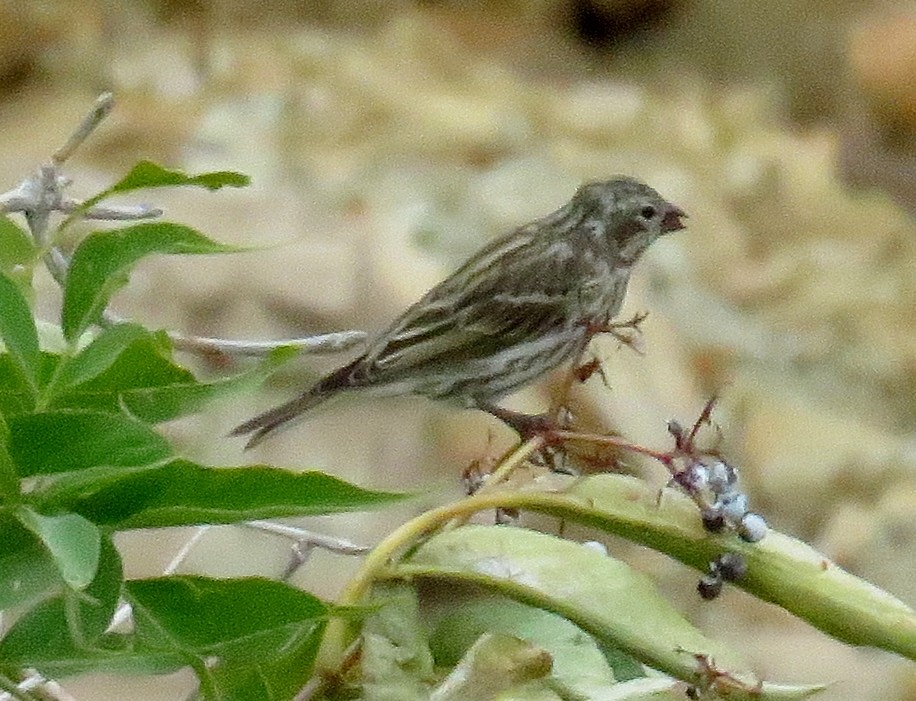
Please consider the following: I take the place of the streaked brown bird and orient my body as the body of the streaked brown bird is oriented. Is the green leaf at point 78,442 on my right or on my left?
on my right

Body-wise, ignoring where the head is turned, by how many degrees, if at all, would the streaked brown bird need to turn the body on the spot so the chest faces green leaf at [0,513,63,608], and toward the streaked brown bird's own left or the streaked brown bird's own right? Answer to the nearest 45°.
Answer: approximately 180°

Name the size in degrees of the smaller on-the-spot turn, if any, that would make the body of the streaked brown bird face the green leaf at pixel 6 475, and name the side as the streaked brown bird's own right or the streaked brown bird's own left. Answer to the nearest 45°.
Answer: approximately 180°

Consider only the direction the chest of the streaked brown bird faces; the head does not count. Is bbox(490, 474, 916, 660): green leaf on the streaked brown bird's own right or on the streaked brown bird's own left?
on the streaked brown bird's own right

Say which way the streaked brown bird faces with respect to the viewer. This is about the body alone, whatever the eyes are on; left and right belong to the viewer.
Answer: facing to the right of the viewer

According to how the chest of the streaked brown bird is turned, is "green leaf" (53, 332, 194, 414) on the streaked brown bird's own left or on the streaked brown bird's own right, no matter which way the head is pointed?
on the streaked brown bird's own right

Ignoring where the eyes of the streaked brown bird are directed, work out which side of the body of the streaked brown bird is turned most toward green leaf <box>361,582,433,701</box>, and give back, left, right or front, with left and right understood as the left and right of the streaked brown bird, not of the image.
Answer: right

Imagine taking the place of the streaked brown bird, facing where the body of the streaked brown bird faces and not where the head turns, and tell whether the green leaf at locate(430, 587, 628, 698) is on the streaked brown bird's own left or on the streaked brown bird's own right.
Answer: on the streaked brown bird's own right
